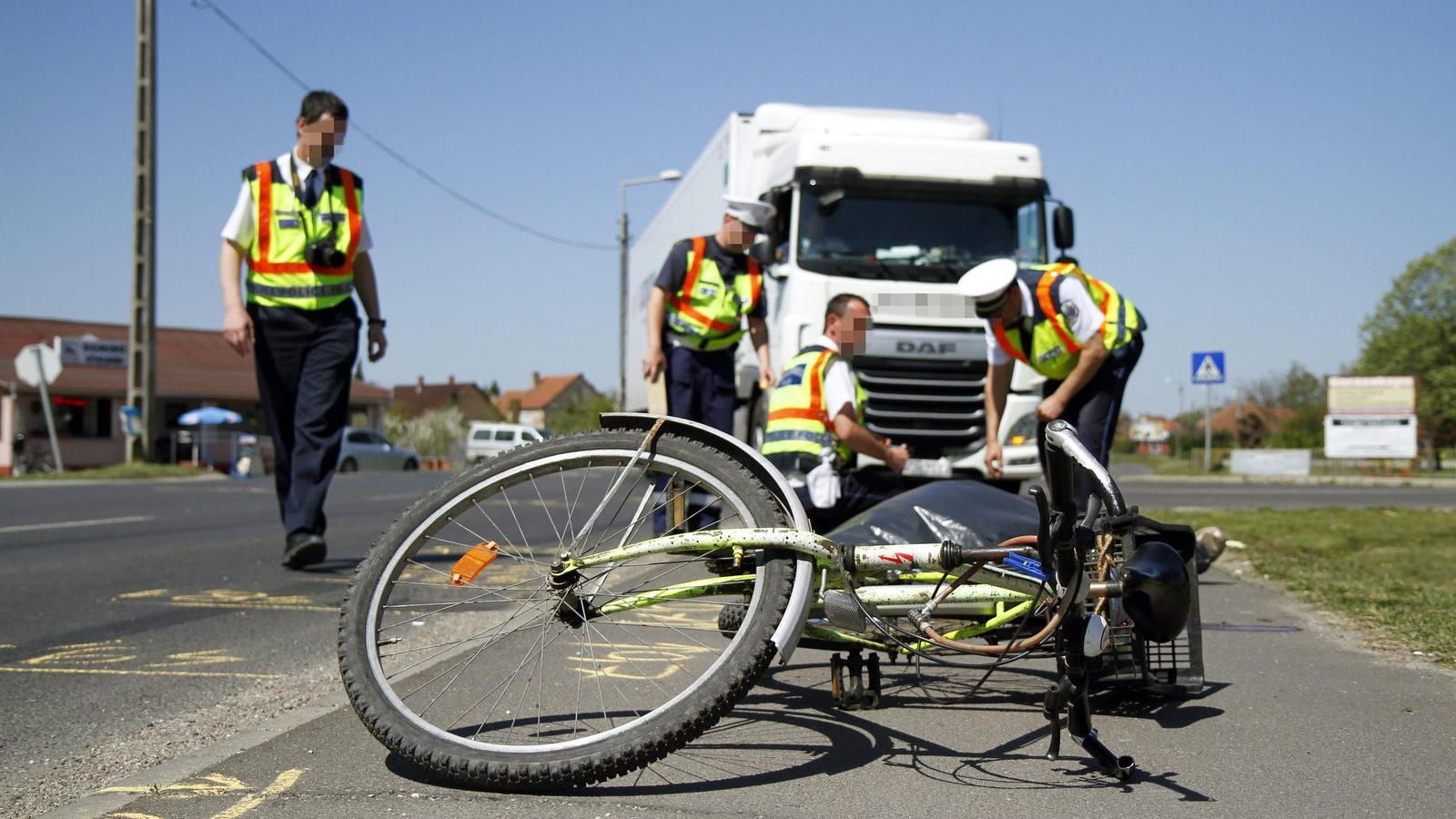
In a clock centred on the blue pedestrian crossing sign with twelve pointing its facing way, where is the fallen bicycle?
The fallen bicycle is roughly at 12 o'clock from the blue pedestrian crossing sign.

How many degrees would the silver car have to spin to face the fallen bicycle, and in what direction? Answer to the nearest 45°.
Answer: approximately 90° to its right

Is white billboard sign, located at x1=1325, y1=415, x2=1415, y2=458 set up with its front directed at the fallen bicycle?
yes

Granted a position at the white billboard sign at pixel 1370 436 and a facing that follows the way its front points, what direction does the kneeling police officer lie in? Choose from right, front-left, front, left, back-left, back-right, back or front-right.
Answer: front

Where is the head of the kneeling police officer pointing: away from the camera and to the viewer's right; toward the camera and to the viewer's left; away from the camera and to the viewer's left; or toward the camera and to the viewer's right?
toward the camera and to the viewer's right

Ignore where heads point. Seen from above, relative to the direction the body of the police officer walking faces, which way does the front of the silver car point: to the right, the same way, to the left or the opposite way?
to the left

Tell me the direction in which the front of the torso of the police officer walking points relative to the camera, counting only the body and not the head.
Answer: toward the camera

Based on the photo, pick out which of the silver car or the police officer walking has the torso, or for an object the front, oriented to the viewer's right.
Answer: the silver car

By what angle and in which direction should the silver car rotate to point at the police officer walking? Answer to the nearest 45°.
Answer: approximately 90° to its right

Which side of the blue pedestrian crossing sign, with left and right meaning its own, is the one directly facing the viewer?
front

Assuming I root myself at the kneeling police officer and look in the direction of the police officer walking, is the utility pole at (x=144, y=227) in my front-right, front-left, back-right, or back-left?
front-right

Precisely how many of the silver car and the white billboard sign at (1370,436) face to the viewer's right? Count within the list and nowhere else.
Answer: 1

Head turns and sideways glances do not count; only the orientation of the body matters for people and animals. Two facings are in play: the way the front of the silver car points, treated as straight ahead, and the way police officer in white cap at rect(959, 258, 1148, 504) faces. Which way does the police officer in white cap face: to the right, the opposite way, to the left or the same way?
the opposite way

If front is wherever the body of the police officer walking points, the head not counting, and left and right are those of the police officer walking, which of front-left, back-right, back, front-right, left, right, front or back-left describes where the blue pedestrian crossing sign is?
back-left
